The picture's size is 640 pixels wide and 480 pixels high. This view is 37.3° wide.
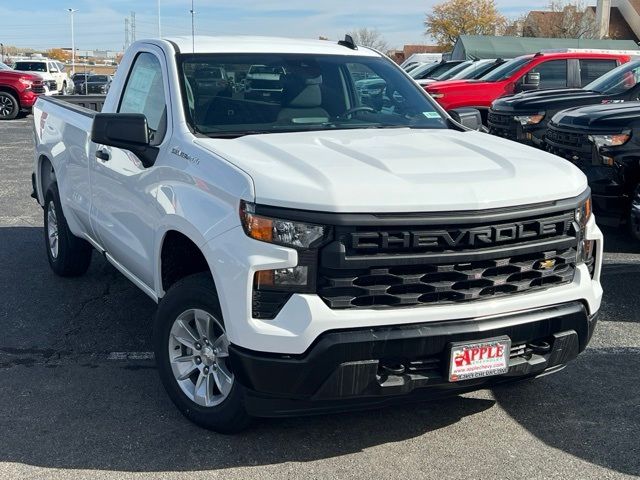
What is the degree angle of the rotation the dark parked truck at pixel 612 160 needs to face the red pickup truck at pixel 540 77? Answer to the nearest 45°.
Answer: approximately 135° to its right

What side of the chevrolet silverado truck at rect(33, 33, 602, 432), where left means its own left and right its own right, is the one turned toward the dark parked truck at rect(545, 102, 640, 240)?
left

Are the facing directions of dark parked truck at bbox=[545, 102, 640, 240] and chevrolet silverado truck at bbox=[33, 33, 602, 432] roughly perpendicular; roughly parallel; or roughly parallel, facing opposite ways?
roughly perpendicular

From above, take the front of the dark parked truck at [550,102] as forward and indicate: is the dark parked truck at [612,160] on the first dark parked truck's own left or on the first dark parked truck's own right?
on the first dark parked truck's own left

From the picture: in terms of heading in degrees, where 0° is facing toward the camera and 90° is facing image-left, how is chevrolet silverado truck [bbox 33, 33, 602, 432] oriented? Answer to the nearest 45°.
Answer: approximately 315°

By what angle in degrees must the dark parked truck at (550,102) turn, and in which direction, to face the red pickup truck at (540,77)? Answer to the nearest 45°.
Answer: approximately 135° to its right

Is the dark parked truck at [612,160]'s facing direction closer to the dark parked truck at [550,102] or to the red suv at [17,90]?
the red suv

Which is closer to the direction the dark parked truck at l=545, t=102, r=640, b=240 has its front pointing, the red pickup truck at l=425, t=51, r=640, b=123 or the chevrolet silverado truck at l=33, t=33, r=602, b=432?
the chevrolet silverado truck

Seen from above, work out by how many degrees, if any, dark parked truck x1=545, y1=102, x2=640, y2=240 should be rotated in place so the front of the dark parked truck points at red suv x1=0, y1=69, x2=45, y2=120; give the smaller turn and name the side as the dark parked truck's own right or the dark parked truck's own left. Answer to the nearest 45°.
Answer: approximately 90° to the dark parked truck's own right

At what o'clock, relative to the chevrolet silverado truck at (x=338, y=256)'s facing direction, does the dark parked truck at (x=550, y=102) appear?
The dark parked truck is roughly at 8 o'clock from the chevrolet silverado truck.

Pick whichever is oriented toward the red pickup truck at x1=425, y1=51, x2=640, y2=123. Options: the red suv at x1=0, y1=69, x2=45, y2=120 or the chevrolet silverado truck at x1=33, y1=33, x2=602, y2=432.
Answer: the red suv at x1=0, y1=69, x2=45, y2=120
